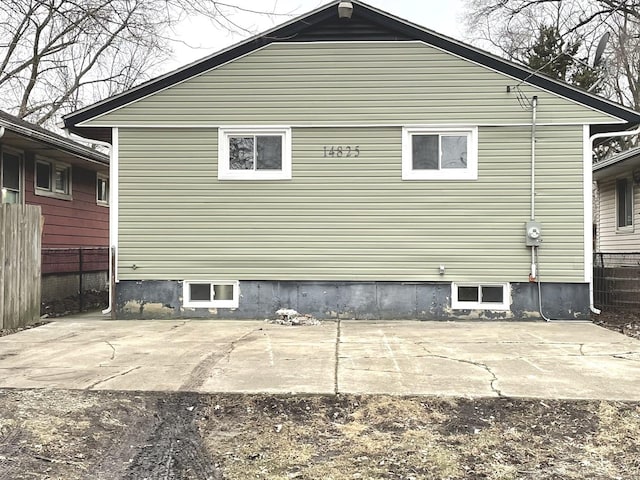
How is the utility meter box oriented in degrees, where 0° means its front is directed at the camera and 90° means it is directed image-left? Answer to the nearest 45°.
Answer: approximately 0°

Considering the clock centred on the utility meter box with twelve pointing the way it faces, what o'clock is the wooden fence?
The wooden fence is roughly at 2 o'clock from the utility meter box.

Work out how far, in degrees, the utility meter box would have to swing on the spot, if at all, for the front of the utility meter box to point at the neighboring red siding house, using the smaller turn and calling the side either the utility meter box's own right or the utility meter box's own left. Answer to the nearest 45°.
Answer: approximately 90° to the utility meter box's own right

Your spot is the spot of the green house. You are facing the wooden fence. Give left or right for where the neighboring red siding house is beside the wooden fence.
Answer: right
